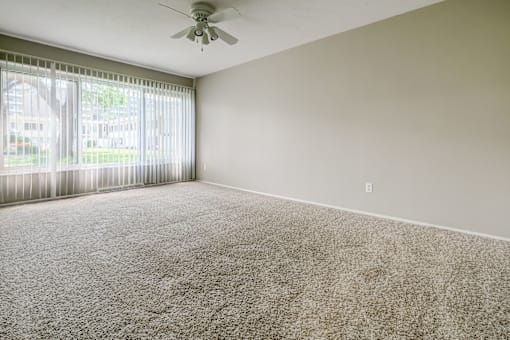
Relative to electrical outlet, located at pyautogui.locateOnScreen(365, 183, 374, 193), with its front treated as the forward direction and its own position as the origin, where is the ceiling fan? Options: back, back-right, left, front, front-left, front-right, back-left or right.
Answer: front-right

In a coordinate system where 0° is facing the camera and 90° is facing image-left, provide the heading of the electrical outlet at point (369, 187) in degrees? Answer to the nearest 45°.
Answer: approximately 0°

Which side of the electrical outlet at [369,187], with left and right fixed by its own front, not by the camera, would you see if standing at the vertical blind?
right
